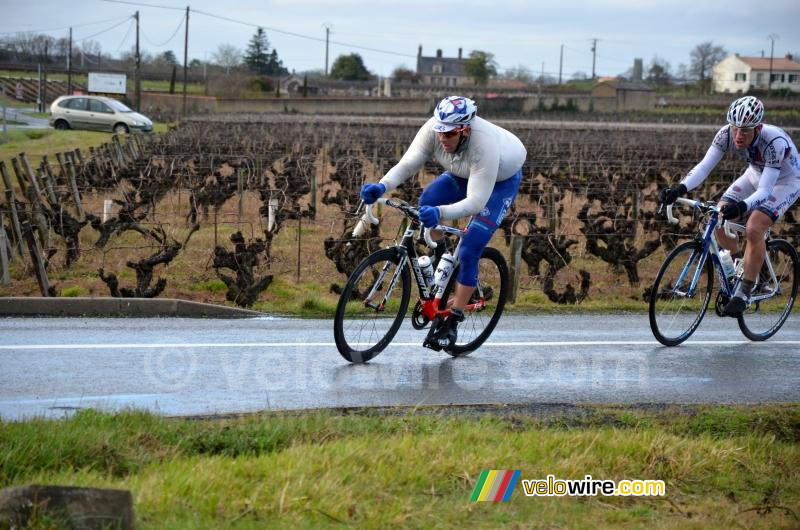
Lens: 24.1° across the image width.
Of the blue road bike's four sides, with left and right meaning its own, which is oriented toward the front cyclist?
front

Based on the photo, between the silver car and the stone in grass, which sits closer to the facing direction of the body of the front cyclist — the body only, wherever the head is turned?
the stone in grass

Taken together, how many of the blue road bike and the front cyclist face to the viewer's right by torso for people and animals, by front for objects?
0

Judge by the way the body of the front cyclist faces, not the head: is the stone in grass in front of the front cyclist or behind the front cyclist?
in front

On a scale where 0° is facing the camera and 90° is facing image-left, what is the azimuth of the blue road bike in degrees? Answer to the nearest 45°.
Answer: approximately 45°

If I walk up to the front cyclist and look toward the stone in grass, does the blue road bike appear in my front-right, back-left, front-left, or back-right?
back-left

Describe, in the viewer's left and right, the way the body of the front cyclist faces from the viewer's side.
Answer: facing the viewer and to the left of the viewer

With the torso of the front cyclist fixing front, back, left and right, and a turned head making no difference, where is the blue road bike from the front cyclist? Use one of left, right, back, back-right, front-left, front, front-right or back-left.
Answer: back

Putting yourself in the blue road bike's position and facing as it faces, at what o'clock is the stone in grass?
The stone in grass is roughly at 11 o'clock from the blue road bike.

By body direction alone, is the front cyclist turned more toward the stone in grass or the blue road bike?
the stone in grass

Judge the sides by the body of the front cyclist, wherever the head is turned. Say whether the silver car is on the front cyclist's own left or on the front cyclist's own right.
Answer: on the front cyclist's own right

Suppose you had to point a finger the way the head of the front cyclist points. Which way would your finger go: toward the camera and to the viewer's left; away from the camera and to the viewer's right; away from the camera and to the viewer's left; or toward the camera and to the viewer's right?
toward the camera and to the viewer's left
